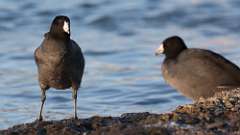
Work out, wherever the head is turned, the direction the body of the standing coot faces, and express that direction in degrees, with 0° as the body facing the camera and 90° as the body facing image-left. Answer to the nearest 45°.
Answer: approximately 0°
